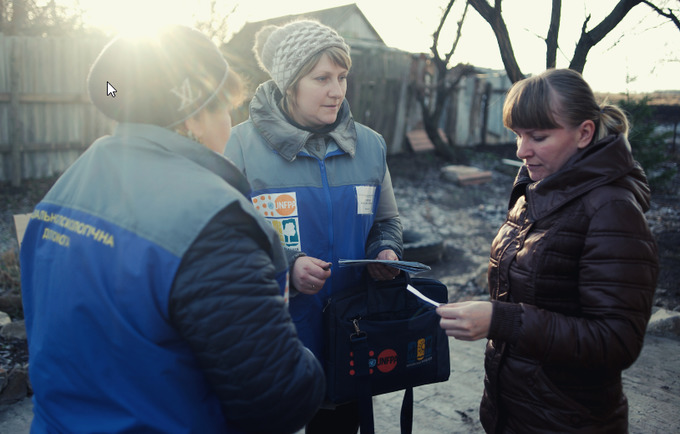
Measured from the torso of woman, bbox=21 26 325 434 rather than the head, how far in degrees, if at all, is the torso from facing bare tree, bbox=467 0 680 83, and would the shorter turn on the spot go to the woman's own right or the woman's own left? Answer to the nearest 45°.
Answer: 0° — they already face it

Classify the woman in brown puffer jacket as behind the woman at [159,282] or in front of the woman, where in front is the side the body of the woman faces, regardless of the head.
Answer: in front

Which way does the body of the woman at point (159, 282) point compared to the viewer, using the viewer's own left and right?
facing away from the viewer and to the right of the viewer

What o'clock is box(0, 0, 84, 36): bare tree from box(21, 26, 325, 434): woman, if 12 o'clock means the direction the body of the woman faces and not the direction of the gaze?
The bare tree is roughly at 10 o'clock from the woman.

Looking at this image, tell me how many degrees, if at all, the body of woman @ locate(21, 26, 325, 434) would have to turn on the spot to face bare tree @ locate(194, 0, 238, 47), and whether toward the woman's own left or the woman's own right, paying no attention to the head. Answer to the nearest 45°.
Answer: approximately 45° to the woman's own left

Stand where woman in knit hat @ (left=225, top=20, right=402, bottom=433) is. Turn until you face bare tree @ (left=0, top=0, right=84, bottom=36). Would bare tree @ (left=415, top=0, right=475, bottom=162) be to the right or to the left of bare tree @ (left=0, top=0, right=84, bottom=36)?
right

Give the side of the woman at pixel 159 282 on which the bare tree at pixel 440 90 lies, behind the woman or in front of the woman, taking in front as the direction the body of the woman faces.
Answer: in front

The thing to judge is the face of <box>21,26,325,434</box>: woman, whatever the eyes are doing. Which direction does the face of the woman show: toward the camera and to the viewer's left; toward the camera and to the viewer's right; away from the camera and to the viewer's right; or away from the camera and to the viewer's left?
away from the camera and to the viewer's right
